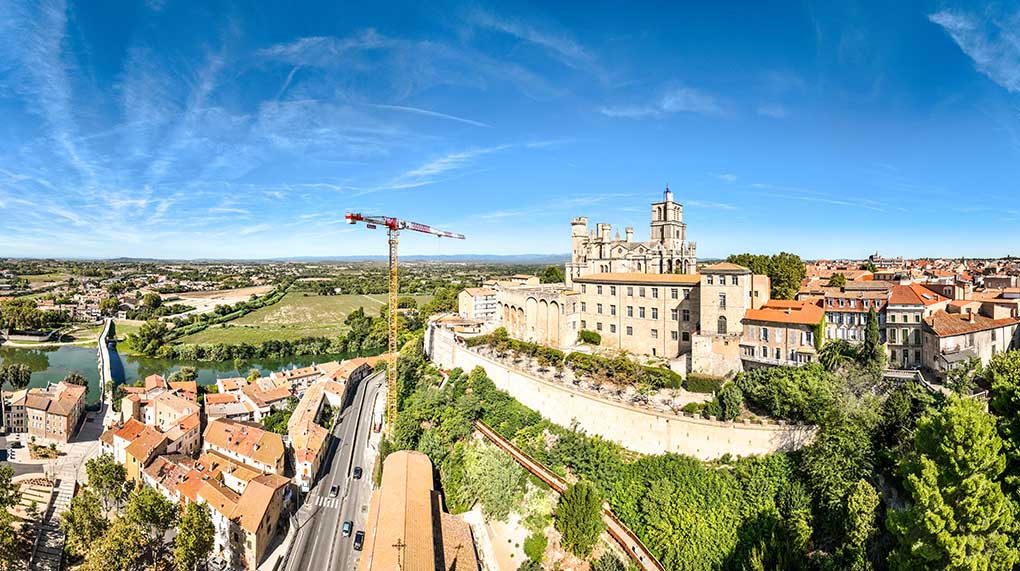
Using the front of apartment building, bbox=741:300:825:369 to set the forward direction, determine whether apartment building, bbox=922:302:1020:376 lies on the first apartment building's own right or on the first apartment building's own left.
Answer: on the first apartment building's own left

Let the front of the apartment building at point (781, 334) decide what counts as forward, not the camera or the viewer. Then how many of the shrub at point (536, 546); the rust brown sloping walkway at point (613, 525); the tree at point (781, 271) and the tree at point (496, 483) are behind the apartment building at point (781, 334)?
1

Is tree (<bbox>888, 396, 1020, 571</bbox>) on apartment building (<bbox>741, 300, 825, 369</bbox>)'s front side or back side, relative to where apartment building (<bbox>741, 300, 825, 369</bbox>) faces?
on the front side

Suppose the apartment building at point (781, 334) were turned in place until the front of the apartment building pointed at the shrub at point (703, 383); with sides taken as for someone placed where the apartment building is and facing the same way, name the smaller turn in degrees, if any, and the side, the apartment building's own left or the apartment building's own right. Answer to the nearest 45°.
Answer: approximately 45° to the apartment building's own right

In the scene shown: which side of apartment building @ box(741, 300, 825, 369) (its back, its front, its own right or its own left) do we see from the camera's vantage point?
front

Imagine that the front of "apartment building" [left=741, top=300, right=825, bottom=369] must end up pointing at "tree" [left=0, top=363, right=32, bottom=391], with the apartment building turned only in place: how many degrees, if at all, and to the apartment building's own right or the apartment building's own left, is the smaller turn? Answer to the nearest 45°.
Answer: approximately 90° to the apartment building's own right

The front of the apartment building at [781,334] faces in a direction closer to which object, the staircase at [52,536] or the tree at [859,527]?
the tree

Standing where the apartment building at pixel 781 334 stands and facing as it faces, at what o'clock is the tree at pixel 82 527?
The tree is roughly at 2 o'clock from the apartment building.

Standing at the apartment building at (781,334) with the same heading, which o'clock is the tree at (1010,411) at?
The tree is roughly at 11 o'clock from the apartment building.

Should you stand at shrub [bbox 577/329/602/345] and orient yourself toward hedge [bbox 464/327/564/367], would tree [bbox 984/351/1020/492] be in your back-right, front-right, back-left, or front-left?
back-left

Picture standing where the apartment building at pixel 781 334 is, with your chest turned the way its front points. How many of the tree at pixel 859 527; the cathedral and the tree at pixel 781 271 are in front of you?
1

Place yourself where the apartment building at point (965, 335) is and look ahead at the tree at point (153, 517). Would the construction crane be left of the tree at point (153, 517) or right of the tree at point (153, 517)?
right

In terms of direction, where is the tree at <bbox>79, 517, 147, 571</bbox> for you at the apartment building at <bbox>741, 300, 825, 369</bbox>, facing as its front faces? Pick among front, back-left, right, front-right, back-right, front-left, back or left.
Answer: front-right
